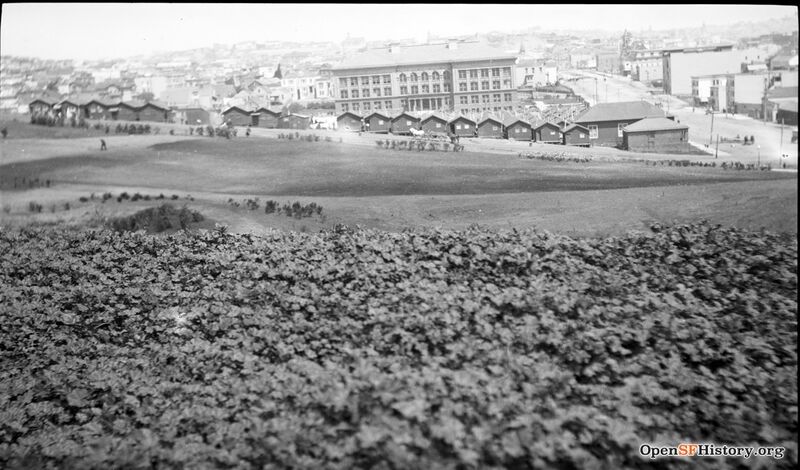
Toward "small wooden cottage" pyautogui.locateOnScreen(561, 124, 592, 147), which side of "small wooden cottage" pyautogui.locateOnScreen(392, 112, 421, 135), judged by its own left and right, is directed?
left

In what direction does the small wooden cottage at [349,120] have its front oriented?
toward the camera

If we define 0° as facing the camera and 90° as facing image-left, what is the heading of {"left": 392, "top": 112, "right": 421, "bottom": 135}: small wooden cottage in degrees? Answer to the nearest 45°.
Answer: approximately 0°

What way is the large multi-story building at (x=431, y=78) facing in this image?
toward the camera

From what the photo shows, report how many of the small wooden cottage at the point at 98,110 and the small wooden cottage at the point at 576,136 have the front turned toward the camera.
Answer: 2

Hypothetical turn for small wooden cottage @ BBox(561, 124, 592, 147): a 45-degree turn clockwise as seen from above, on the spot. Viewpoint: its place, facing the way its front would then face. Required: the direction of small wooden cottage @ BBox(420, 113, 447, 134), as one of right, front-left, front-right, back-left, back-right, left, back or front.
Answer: front-right

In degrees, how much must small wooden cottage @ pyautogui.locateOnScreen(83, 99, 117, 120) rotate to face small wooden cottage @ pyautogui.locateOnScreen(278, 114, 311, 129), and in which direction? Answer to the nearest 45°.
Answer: approximately 45° to its left

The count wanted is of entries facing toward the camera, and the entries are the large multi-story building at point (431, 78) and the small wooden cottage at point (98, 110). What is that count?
2

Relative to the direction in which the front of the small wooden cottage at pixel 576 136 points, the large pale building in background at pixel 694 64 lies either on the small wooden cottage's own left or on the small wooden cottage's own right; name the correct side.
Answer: on the small wooden cottage's own left

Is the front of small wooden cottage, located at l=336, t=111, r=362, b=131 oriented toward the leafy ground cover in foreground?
yes

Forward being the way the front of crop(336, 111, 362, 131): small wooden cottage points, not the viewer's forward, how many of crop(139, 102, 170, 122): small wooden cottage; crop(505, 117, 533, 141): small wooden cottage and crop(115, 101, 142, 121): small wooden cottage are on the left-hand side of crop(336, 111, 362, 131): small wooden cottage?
1

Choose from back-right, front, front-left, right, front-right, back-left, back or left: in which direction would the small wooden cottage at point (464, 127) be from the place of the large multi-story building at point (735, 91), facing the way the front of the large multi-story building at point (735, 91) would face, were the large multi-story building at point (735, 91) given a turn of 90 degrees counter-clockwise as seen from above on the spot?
back-right
